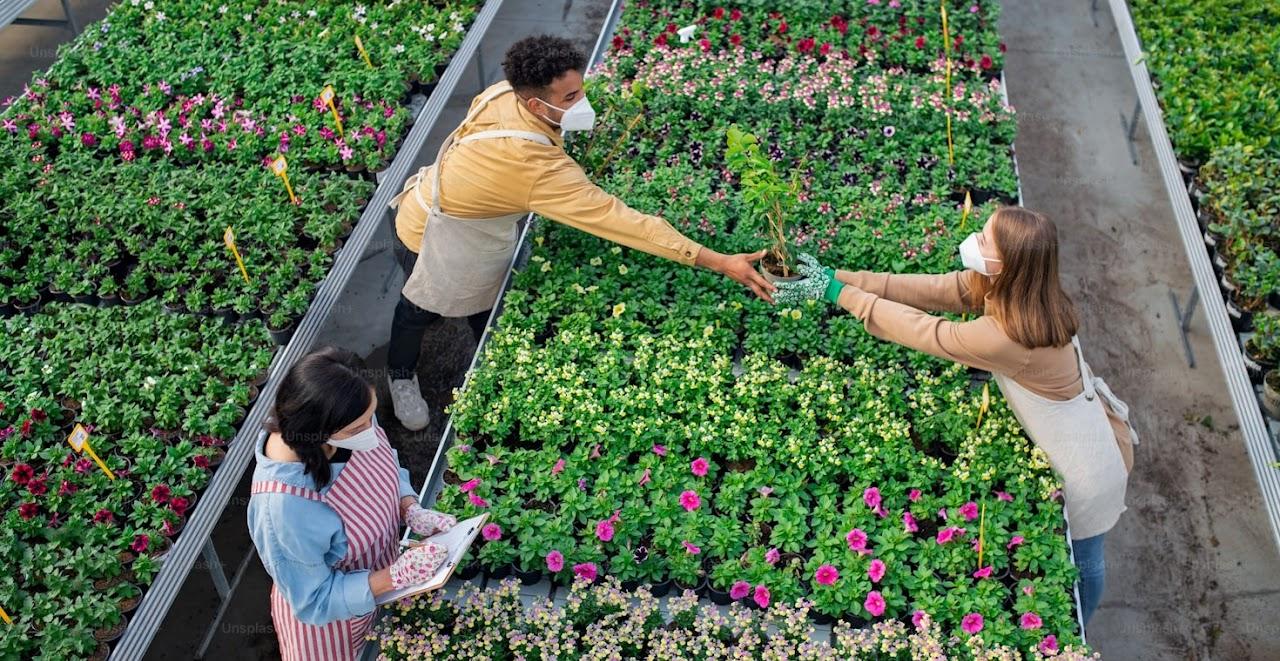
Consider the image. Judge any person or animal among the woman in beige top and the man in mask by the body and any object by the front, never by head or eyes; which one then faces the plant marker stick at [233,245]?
the woman in beige top

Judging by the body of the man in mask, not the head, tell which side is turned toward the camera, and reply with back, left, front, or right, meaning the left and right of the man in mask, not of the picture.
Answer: right

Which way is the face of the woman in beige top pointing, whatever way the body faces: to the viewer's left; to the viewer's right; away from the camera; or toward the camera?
to the viewer's left

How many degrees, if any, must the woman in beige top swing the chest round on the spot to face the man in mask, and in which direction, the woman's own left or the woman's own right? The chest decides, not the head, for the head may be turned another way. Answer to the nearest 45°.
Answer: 0° — they already face them

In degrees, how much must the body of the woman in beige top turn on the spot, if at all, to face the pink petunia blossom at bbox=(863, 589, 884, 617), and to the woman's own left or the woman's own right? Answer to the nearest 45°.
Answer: approximately 90° to the woman's own left

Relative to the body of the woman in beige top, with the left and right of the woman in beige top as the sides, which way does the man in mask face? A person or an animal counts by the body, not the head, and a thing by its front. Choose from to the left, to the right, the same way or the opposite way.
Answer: the opposite way

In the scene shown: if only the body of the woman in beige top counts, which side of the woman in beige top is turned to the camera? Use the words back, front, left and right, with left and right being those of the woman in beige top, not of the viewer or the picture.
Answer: left

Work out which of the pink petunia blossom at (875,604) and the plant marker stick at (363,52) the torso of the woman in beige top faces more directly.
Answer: the plant marker stick

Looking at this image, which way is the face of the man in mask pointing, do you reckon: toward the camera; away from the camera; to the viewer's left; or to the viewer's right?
to the viewer's right

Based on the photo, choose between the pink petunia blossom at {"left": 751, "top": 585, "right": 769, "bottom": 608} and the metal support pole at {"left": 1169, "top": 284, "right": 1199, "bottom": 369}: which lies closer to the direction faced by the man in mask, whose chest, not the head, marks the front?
the metal support pole

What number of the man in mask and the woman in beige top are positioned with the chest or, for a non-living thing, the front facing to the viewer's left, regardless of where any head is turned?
1

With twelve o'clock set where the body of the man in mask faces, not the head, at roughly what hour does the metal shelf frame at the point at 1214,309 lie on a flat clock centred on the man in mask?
The metal shelf frame is roughly at 12 o'clock from the man in mask.

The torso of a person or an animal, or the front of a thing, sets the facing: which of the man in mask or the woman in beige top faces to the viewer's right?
the man in mask

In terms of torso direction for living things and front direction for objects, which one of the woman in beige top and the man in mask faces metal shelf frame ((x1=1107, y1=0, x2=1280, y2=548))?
the man in mask
